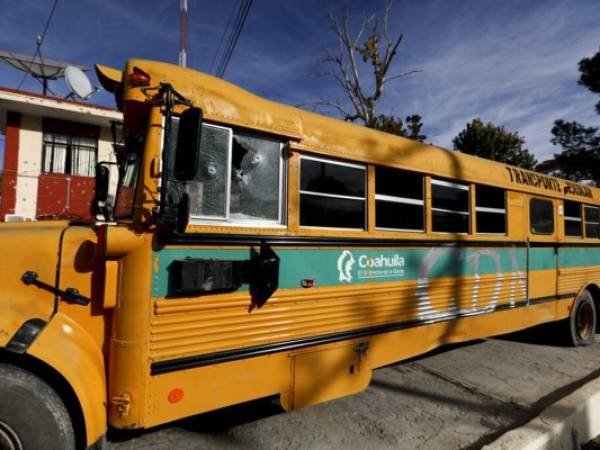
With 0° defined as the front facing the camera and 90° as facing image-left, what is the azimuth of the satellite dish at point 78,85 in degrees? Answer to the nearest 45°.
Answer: approximately 315°

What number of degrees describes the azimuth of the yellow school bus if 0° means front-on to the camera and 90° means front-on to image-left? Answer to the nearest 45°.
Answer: approximately 45°

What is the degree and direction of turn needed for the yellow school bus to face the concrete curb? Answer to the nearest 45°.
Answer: approximately 135° to its left

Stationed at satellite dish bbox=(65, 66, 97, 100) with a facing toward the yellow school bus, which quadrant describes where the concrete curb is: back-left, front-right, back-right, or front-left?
front-right

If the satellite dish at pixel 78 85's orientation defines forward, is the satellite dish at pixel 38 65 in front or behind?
behind

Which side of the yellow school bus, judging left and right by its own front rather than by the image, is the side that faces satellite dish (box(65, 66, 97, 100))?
right

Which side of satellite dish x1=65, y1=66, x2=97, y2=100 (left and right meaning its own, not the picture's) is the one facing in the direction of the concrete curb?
front

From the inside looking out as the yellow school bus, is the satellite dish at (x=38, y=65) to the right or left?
on its right
